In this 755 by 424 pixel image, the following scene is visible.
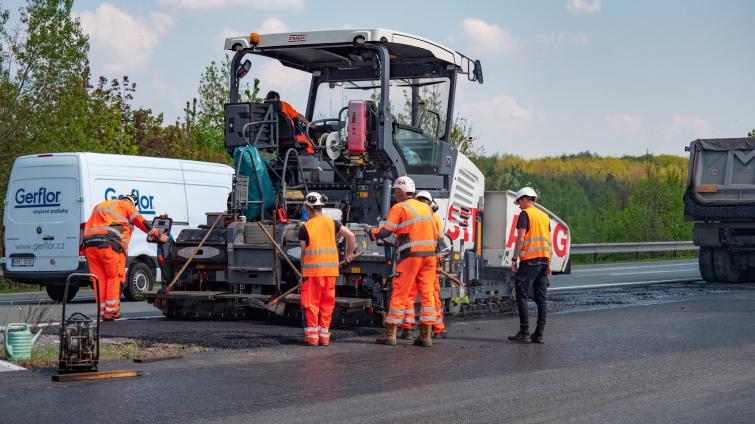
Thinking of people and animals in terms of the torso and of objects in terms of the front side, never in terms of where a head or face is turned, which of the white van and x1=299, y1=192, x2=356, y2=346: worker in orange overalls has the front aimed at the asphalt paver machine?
the worker in orange overalls

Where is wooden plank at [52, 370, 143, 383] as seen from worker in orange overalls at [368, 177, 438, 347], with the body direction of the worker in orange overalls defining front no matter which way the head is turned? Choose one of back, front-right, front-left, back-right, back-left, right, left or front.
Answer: left

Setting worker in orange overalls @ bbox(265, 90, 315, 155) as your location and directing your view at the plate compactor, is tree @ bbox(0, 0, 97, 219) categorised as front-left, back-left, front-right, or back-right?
back-right

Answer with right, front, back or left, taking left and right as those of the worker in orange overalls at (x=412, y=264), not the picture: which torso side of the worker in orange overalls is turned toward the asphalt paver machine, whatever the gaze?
front

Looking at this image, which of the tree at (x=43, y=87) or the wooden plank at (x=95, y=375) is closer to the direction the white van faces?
the tree

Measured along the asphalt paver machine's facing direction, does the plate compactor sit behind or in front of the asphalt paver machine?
behind

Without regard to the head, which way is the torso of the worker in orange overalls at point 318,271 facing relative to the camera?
away from the camera

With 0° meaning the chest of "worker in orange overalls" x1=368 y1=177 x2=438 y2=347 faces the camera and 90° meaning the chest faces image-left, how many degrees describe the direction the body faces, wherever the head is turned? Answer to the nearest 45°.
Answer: approximately 135°

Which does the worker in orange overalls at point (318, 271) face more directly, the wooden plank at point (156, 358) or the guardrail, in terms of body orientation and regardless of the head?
the guardrail

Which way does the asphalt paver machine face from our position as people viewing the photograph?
facing away from the viewer and to the right of the viewer

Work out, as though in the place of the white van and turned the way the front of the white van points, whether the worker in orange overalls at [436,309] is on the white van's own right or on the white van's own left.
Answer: on the white van's own right

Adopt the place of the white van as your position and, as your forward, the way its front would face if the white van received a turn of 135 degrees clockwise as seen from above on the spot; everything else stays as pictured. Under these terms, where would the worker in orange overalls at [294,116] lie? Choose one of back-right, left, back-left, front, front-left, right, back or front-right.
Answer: front-left

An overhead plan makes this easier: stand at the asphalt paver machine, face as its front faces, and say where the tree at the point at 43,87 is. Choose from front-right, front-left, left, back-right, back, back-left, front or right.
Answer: left

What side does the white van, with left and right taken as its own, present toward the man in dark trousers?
right

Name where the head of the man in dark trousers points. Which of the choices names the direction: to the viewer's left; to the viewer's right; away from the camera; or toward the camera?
to the viewer's left

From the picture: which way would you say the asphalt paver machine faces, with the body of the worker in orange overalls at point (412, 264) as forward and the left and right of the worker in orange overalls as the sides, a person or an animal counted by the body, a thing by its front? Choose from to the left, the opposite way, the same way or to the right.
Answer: to the right

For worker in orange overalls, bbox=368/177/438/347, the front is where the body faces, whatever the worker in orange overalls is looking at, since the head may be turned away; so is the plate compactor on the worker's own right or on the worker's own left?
on the worker's own left

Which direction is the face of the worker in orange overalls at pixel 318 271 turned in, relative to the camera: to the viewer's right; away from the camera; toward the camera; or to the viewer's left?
away from the camera

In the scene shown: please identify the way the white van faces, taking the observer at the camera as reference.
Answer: facing away from the viewer and to the right of the viewer
